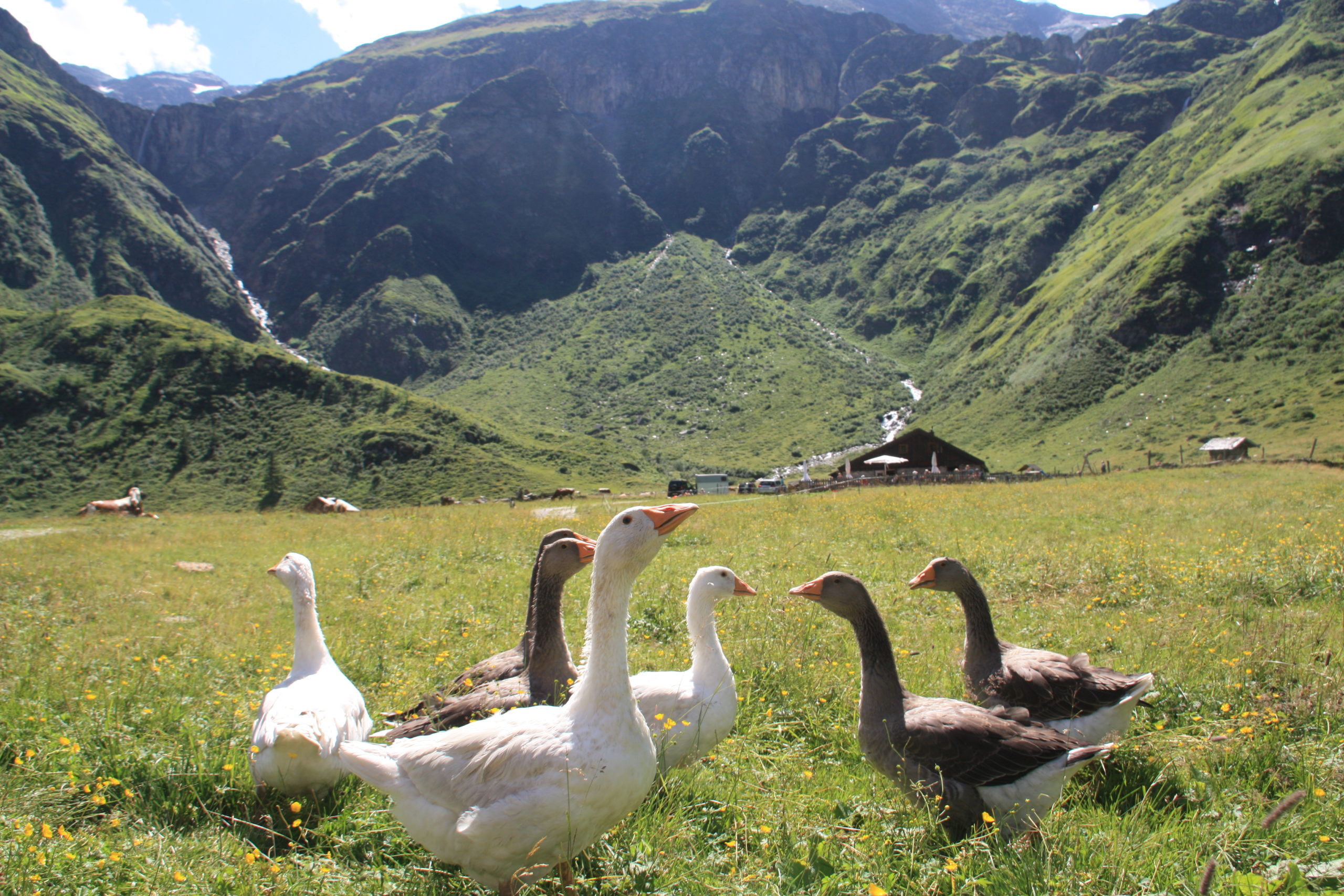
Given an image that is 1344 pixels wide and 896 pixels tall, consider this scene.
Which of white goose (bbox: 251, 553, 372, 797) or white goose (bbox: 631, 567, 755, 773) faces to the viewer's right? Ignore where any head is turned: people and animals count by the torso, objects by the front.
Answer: white goose (bbox: 631, 567, 755, 773)

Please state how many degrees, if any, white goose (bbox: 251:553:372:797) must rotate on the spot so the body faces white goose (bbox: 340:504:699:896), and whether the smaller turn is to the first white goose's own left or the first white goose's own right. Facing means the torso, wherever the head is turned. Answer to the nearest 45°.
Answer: approximately 135° to the first white goose's own right

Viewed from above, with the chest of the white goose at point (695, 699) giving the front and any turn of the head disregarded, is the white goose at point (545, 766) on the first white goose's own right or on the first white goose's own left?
on the first white goose's own right

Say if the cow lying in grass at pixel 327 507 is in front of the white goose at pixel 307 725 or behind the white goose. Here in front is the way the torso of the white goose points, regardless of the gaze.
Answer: in front

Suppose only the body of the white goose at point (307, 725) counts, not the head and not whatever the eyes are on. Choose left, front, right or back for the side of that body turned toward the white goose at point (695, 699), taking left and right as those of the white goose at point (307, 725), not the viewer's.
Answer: right

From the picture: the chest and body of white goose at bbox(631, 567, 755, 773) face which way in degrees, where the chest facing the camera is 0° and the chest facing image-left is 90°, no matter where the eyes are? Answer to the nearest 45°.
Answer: approximately 270°

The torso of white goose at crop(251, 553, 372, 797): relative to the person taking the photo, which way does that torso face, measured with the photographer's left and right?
facing away from the viewer
